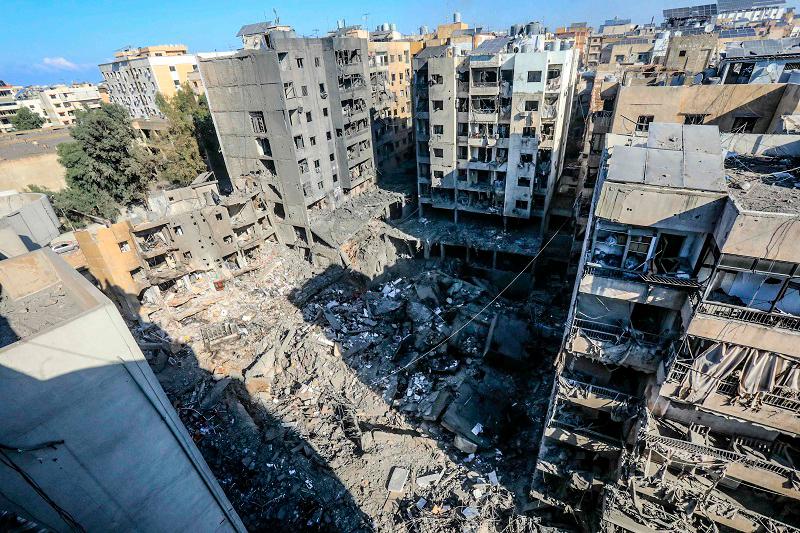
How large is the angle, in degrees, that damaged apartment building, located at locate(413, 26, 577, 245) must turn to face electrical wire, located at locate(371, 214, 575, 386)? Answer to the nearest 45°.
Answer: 0° — it already faces it

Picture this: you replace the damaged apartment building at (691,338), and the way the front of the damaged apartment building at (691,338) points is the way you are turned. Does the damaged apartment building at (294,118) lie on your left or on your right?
on your right

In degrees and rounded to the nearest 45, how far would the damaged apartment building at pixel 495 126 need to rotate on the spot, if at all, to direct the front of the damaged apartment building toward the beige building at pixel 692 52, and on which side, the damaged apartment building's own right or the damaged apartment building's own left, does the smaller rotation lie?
approximately 135° to the damaged apartment building's own left

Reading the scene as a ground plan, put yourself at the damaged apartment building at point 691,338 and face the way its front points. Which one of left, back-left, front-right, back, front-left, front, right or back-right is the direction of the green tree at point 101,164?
right

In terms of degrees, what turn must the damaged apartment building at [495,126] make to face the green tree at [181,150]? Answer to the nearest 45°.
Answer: approximately 90° to its right

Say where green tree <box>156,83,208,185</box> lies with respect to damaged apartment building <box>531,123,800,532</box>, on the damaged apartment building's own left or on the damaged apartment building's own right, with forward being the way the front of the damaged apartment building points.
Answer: on the damaged apartment building's own right

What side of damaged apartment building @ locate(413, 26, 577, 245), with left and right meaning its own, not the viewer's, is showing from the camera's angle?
front

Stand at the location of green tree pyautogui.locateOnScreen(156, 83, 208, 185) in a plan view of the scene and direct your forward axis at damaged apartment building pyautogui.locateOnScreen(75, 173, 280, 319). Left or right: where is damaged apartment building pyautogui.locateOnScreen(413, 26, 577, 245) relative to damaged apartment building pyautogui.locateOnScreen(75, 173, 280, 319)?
left
